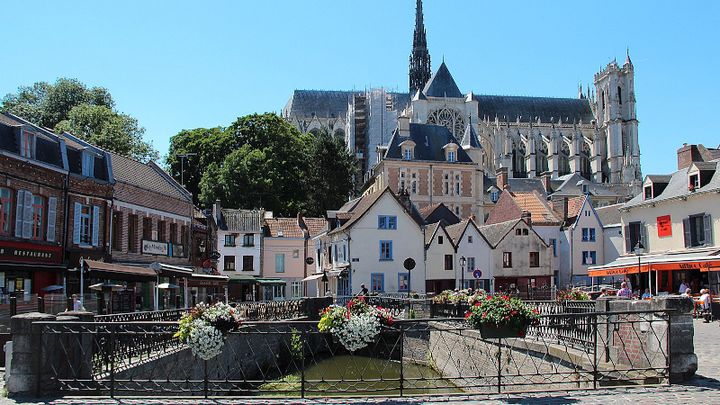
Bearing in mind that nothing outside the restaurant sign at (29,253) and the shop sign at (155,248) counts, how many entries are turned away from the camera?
0

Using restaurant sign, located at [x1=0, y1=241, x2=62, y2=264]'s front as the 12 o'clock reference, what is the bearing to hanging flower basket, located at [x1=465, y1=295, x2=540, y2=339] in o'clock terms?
The hanging flower basket is roughly at 1 o'clock from the restaurant sign.

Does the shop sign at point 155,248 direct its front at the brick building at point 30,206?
no

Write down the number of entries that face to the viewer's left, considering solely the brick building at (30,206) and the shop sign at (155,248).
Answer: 0

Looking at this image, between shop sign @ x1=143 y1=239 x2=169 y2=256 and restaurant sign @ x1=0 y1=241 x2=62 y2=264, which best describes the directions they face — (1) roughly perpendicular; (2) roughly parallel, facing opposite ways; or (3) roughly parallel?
roughly parallel

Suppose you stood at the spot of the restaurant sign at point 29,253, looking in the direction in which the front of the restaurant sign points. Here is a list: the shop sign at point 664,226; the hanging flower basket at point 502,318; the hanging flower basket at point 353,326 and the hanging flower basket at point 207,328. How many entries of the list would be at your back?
0

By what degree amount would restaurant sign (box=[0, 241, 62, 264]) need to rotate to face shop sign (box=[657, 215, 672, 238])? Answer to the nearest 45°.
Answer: approximately 45° to its left

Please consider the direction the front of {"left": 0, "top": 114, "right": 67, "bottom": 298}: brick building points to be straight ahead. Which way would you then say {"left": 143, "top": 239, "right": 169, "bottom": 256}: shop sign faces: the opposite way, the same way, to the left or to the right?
the same way

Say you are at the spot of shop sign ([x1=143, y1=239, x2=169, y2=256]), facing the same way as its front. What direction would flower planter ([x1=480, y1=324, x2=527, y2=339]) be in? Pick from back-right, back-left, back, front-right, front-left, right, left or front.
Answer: front-right

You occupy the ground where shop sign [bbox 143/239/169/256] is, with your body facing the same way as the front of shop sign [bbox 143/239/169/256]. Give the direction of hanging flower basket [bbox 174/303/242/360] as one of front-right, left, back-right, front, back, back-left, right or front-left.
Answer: front-right

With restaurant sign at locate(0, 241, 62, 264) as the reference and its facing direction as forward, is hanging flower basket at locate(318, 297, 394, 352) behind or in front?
in front

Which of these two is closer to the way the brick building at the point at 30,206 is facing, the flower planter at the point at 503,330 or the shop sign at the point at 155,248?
the flower planter

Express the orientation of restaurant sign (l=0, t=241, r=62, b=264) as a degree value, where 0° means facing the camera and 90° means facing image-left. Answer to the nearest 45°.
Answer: approximately 315°

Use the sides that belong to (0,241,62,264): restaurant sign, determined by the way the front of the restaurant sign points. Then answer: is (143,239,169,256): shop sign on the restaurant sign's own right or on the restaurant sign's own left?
on the restaurant sign's own left

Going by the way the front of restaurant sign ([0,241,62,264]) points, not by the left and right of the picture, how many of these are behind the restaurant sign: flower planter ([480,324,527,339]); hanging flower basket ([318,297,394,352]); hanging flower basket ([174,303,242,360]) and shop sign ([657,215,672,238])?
0

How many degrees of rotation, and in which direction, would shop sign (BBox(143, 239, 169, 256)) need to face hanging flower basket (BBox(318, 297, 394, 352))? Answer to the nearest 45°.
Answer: approximately 45° to its right

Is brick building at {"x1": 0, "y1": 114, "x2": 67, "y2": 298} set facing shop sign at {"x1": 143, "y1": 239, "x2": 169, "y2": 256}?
no

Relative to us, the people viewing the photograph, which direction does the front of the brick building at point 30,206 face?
facing the viewer and to the right of the viewer

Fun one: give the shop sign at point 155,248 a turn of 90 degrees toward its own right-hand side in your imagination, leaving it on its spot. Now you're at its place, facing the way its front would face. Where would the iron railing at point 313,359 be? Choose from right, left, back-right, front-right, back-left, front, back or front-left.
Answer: front-left

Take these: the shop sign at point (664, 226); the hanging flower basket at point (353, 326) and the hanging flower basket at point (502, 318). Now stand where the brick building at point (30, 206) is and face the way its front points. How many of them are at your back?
0

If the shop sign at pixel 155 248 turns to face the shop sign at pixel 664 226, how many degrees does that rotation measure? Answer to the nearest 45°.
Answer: approximately 45° to its left
